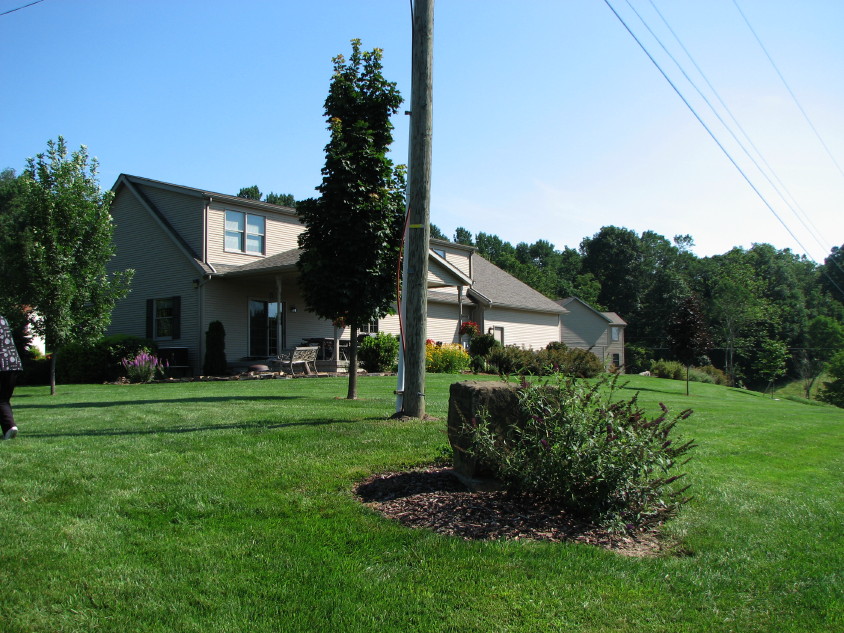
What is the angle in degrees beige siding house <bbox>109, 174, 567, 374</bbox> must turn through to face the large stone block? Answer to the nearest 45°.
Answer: approximately 45° to its right

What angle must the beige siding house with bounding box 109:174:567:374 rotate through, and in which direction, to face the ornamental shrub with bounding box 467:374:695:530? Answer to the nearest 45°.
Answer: approximately 45° to its right

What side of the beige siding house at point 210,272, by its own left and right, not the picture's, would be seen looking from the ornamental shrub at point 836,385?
left

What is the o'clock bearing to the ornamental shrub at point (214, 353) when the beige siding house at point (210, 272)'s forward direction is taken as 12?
The ornamental shrub is roughly at 1 o'clock from the beige siding house.

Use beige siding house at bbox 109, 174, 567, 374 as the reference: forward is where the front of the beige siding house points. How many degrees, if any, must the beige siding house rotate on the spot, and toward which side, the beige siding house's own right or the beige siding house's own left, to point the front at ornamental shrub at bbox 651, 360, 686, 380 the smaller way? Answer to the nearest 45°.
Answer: approximately 90° to the beige siding house's own left

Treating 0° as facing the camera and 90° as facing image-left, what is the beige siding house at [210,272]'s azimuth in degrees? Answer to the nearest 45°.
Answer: approximately 315°

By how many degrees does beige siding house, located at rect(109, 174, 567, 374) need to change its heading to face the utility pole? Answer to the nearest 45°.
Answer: approximately 45° to its right

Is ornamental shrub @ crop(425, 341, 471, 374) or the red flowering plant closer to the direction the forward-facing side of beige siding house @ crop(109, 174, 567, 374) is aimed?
the ornamental shrub

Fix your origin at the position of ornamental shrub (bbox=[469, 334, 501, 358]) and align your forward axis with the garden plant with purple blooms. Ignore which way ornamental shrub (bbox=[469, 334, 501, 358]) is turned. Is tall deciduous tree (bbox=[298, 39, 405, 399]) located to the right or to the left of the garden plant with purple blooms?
left
